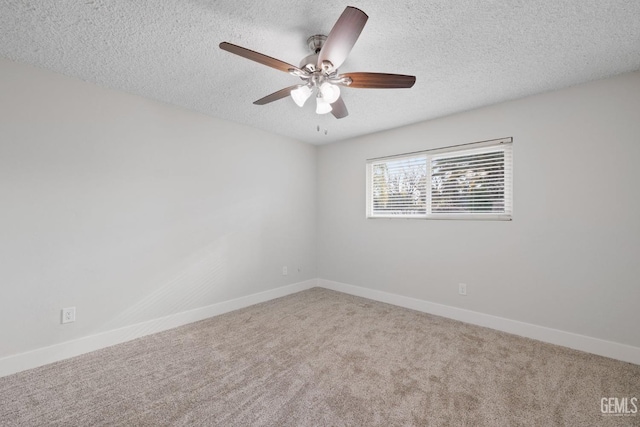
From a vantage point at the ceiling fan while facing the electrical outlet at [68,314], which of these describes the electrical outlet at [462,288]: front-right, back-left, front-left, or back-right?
back-right

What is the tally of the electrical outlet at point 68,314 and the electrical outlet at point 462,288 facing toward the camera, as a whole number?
2

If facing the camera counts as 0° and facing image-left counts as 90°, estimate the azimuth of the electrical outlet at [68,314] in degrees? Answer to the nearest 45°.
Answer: approximately 0°

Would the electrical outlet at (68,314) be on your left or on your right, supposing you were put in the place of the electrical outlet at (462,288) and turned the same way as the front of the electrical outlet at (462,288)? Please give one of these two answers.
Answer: on your right

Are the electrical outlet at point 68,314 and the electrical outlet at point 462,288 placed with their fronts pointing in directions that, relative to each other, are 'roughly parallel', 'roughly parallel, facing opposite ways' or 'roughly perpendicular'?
roughly perpendicular

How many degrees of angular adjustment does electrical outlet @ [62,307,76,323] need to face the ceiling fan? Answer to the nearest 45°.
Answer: approximately 45° to its left

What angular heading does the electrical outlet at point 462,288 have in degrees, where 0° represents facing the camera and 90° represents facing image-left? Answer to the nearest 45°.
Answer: approximately 0°

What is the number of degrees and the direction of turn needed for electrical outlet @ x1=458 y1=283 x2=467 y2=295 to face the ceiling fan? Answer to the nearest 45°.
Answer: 0° — it already faces it

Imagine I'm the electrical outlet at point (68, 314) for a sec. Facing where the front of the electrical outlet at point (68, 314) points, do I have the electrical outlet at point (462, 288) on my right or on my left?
on my left
